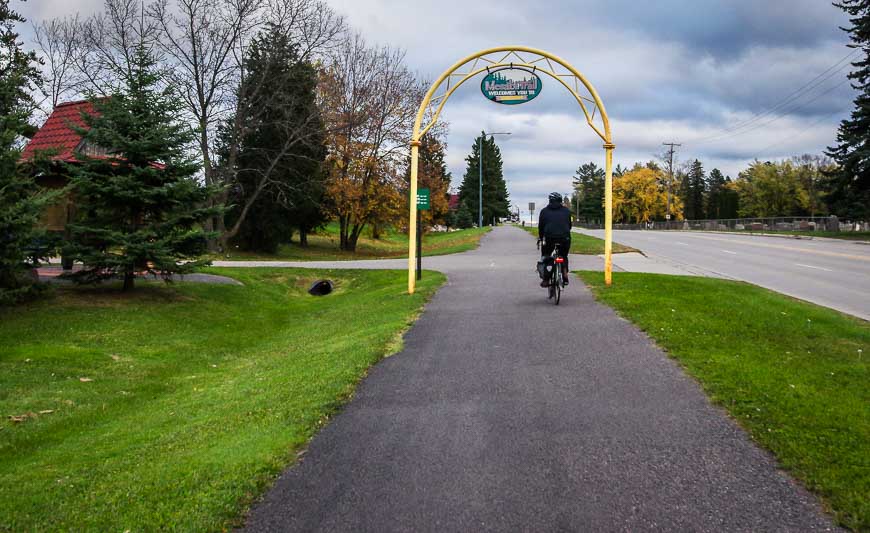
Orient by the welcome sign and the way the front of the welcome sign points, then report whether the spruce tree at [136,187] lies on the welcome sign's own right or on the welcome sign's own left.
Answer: on the welcome sign's own right

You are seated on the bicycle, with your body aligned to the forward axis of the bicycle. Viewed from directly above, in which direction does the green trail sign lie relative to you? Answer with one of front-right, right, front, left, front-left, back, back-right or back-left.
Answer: front-left

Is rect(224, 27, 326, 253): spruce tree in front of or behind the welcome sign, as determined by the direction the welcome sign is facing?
behind

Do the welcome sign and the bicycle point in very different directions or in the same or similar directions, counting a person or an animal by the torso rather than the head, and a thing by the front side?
very different directions

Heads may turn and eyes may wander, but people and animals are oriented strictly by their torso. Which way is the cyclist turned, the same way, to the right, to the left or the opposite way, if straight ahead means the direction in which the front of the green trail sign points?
the opposite way

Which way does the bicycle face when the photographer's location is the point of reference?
facing away from the viewer

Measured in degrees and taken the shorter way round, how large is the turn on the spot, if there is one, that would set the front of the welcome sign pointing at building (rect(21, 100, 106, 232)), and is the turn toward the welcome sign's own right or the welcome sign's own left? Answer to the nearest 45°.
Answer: approximately 135° to the welcome sign's own right

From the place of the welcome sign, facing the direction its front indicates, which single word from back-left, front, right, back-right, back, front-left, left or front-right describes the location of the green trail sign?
back-right

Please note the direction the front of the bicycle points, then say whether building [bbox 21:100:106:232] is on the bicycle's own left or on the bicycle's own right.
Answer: on the bicycle's own left

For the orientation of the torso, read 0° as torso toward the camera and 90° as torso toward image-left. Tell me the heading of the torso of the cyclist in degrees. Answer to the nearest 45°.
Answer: approximately 180°

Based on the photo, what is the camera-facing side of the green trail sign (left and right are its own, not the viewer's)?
front

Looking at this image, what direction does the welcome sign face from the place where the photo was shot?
facing the viewer
